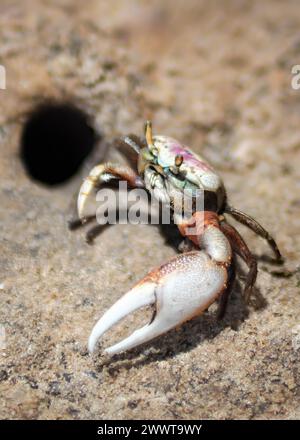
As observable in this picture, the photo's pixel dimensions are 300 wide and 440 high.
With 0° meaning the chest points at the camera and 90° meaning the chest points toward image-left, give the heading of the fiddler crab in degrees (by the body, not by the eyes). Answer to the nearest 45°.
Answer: approximately 45°
